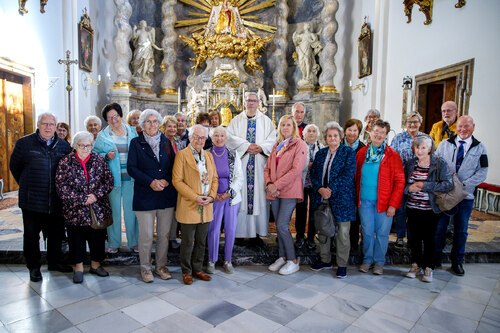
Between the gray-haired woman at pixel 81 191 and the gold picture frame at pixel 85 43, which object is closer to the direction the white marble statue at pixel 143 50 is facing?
the gray-haired woman

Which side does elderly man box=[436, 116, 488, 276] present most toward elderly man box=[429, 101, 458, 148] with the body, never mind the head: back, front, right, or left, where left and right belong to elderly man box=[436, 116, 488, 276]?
back

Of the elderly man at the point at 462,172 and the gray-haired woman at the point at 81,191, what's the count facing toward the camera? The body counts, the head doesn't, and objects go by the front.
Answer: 2

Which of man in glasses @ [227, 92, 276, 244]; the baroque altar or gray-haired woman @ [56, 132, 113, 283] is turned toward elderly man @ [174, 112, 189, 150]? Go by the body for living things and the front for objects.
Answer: the baroque altar

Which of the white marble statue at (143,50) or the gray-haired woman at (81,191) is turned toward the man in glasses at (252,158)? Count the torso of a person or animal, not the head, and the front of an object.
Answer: the white marble statue

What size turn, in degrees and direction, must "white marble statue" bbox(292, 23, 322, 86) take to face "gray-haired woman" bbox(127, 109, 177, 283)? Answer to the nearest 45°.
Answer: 0° — it already faces them

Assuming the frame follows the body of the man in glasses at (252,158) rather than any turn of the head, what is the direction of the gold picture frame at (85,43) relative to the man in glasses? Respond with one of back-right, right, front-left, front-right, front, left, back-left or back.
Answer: back-right

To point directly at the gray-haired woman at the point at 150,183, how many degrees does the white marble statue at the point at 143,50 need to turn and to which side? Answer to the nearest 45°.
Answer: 0° — it already faces them

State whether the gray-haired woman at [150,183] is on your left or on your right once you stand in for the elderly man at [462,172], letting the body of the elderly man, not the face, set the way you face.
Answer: on your right
